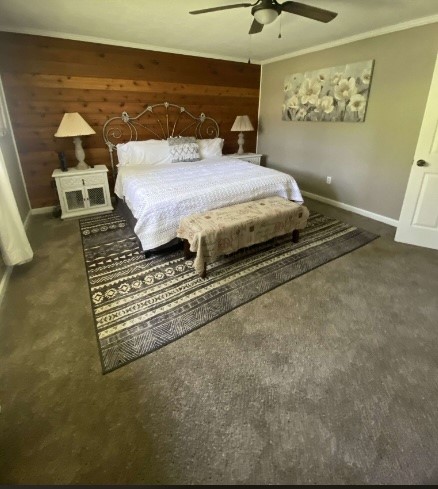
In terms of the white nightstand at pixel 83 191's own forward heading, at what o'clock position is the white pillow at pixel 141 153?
The white pillow is roughly at 9 o'clock from the white nightstand.

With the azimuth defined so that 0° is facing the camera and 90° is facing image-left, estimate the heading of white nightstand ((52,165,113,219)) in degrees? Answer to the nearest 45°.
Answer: approximately 0°

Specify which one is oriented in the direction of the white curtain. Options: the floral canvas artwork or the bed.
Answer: the floral canvas artwork

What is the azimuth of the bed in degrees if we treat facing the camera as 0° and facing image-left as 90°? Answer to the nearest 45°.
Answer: approximately 315°

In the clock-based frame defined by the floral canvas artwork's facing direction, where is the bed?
The bed is roughly at 12 o'clock from the floral canvas artwork.

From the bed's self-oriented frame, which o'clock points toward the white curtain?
The white curtain is roughly at 3 o'clock from the bed.

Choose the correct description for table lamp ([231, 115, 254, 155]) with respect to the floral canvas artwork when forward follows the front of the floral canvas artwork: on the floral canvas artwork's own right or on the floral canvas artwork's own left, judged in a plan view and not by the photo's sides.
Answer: on the floral canvas artwork's own right

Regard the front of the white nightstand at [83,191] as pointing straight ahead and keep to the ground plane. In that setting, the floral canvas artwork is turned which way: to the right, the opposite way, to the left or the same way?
to the right

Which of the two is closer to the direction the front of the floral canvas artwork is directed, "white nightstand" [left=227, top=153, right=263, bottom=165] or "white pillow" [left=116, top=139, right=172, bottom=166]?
the white pillow

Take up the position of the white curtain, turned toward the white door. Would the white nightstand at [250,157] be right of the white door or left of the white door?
left

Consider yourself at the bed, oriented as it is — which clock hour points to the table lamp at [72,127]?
The table lamp is roughly at 5 o'clock from the bed.

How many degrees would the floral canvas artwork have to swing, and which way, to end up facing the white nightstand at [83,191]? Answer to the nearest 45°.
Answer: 0° — it already faces it

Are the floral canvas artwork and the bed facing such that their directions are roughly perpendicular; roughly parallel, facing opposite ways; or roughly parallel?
roughly perpendicular

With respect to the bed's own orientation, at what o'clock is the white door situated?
The white door is roughly at 11 o'clock from the bed.
